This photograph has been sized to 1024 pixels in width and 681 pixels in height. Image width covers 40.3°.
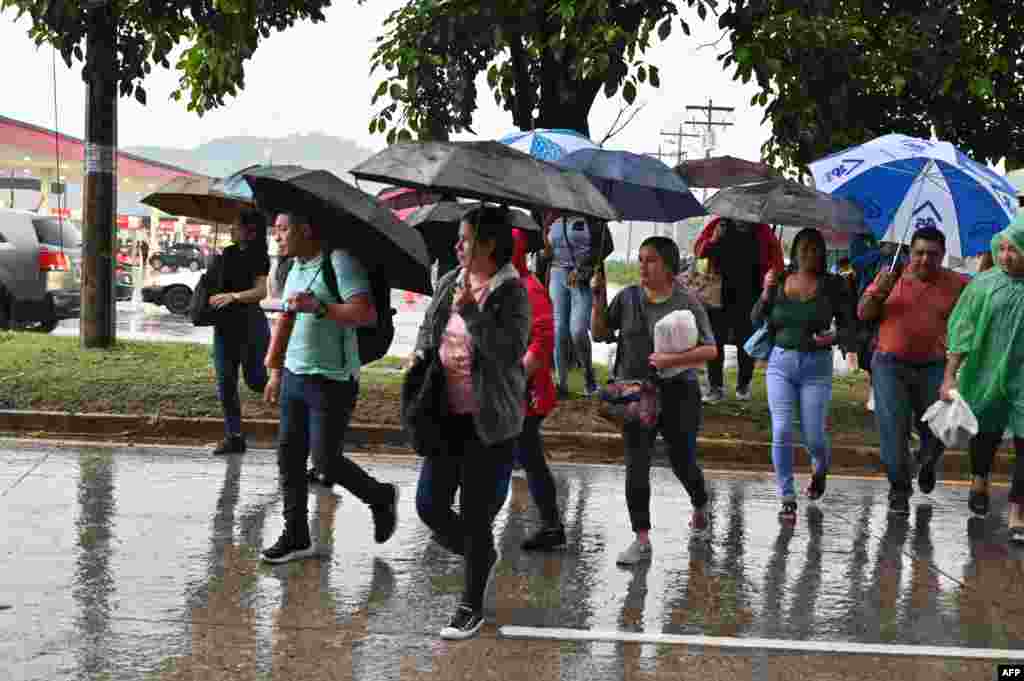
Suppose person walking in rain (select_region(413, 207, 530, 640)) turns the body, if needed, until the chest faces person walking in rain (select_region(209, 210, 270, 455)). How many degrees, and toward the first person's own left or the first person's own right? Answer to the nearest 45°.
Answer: approximately 135° to the first person's own right

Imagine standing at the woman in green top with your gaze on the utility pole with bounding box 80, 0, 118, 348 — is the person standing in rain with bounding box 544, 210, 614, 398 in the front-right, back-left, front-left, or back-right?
front-right

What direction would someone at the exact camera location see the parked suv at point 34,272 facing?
facing away from the viewer and to the left of the viewer

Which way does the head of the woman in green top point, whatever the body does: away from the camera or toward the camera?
toward the camera

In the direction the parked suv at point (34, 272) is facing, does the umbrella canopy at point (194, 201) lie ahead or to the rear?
to the rear

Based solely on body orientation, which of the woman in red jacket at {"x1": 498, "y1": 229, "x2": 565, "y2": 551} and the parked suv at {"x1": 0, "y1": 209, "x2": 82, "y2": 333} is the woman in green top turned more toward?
the woman in red jacket

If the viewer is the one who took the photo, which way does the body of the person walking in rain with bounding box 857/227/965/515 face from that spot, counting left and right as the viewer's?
facing the viewer

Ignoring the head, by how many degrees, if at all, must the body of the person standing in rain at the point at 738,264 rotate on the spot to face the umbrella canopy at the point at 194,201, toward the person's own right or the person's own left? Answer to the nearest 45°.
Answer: approximately 45° to the person's own right

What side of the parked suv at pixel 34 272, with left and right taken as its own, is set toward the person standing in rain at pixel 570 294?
back

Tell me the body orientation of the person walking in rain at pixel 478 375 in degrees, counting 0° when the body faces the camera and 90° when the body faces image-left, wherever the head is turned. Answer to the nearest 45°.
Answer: approximately 45°

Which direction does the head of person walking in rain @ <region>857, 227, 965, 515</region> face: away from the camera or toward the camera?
toward the camera

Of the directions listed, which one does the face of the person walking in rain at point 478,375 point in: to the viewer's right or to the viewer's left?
to the viewer's left

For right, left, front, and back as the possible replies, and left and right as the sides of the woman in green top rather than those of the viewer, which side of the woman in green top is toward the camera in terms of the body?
front

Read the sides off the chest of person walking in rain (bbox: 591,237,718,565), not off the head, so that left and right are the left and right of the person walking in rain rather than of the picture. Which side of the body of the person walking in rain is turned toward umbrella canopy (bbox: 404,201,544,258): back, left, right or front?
right

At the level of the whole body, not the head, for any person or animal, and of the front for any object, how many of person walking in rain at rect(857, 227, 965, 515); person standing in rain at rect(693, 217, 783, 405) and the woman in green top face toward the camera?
3

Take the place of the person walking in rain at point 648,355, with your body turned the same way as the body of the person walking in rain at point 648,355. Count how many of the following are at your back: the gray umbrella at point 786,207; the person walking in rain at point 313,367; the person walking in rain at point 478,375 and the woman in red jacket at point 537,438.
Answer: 1

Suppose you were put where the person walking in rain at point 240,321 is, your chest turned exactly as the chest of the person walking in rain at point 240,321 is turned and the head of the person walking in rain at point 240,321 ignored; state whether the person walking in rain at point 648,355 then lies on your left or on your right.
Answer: on your left

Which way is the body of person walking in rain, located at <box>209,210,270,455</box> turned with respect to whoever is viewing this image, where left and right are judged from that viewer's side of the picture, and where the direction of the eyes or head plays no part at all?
facing the viewer and to the left of the viewer

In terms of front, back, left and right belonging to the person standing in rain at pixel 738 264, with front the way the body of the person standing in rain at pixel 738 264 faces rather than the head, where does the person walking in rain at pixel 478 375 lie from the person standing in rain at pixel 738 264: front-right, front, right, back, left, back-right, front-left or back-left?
front
